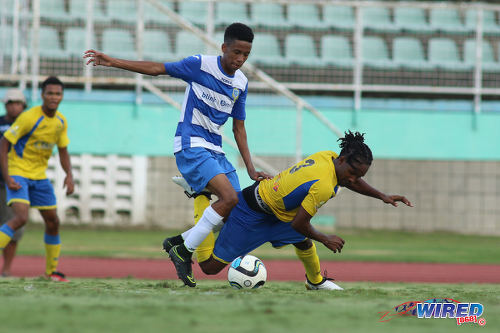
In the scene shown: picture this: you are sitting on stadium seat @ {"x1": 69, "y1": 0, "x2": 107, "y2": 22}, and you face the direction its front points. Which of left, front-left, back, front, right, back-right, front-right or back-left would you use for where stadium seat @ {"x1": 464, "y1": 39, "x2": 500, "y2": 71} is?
left

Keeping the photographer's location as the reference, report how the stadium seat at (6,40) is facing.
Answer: facing the viewer

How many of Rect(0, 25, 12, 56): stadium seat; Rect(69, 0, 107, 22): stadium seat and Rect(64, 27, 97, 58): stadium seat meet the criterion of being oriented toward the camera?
3

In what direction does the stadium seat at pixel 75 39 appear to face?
toward the camera

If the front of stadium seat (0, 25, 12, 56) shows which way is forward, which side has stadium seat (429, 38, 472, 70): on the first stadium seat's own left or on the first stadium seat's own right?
on the first stadium seat's own left

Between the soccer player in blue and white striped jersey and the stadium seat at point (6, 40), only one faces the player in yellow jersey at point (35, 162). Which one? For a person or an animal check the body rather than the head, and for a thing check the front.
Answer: the stadium seat

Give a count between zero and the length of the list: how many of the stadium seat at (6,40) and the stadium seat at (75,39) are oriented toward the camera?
2

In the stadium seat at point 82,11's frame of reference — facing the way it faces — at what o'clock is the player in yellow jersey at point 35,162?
The player in yellow jersey is roughly at 12 o'clock from the stadium seat.

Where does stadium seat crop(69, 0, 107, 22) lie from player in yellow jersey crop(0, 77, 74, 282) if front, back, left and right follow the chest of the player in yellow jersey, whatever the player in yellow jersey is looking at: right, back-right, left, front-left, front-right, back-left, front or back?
back-left

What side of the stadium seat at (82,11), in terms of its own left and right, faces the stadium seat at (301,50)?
left

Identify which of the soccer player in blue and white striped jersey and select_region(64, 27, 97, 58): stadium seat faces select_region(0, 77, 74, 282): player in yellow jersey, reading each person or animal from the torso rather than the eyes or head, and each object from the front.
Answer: the stadium seat

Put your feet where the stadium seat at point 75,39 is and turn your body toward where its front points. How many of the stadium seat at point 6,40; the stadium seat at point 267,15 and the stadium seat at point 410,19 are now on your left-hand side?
2

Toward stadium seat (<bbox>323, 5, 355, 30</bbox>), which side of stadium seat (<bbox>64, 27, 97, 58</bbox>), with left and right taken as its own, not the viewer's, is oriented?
left

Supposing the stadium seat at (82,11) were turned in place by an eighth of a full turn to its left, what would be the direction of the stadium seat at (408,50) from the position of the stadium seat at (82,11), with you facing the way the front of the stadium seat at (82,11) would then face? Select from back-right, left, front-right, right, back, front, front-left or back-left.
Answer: front-left

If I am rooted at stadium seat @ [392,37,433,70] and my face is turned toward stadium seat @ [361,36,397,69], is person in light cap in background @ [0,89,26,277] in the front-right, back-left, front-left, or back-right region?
front-left

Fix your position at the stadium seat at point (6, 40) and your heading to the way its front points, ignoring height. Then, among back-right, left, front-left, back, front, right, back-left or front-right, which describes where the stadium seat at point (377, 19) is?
left

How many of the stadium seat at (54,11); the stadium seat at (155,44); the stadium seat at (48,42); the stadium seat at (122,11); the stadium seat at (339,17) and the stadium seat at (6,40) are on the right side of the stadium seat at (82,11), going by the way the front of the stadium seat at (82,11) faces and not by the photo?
3

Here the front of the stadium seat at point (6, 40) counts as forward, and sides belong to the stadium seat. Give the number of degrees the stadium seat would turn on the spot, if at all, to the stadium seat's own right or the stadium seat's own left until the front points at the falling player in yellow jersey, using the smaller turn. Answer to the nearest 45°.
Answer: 0° — it already faces them
